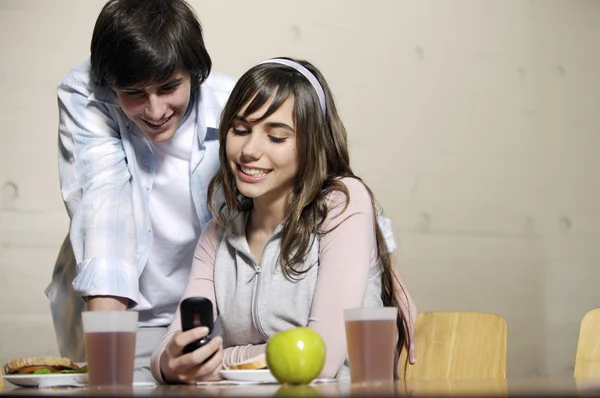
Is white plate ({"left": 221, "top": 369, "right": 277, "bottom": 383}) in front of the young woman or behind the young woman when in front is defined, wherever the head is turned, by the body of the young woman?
in front

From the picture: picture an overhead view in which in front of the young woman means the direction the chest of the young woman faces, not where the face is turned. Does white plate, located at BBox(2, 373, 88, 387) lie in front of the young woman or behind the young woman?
in front

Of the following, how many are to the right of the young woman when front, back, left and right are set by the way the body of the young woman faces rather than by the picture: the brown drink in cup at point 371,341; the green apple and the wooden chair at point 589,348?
0

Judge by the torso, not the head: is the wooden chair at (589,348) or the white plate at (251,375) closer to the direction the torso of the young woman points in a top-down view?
the white plate

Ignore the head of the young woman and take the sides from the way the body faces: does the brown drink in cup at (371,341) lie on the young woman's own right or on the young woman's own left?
on the young woman's own left

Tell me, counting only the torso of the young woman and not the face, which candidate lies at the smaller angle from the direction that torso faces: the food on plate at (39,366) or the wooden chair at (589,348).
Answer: the food on plate

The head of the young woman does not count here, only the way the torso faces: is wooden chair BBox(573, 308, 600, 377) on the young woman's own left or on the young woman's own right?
on the young woman's own left

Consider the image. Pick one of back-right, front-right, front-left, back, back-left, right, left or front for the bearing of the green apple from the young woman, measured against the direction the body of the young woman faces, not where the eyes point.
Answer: front-left

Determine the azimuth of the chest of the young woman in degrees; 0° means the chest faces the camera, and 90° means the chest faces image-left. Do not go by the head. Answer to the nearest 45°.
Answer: approximately 45°

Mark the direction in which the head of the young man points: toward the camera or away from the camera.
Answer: toward the camera
